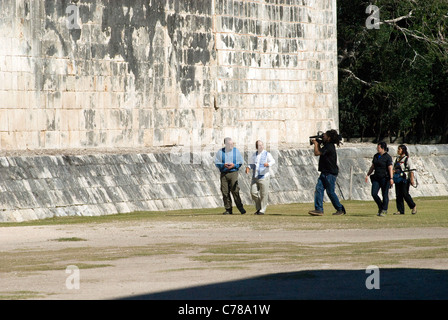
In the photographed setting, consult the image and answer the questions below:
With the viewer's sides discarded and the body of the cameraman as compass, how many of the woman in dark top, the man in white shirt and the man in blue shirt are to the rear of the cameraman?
1

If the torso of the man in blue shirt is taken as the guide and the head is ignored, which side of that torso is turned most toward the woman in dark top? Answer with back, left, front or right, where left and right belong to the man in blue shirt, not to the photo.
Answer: left

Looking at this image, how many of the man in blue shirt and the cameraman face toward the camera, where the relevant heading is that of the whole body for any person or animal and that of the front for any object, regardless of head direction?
1

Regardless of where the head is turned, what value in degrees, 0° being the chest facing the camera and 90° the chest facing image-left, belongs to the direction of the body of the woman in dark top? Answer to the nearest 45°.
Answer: approximately 45°

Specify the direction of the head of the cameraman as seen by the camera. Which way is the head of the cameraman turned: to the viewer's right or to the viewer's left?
to the viewer's left

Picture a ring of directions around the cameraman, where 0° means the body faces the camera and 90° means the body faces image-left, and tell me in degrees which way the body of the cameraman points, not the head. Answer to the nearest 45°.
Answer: approximately 90°

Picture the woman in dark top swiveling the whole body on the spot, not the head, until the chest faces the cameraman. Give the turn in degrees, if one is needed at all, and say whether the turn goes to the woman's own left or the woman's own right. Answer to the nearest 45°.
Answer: approximately 45° to the woman's own right

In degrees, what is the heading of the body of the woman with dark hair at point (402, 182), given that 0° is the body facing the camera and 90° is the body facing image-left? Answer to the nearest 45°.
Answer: approximately 45°

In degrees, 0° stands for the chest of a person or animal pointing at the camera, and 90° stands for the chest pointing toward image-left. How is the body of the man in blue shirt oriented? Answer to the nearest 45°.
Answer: approximately 0°

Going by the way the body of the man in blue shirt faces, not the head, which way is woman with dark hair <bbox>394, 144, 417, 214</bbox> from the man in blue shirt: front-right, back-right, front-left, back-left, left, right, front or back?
left

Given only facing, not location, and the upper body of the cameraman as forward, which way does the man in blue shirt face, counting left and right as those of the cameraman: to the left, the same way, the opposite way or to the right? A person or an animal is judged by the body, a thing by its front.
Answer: to the left
